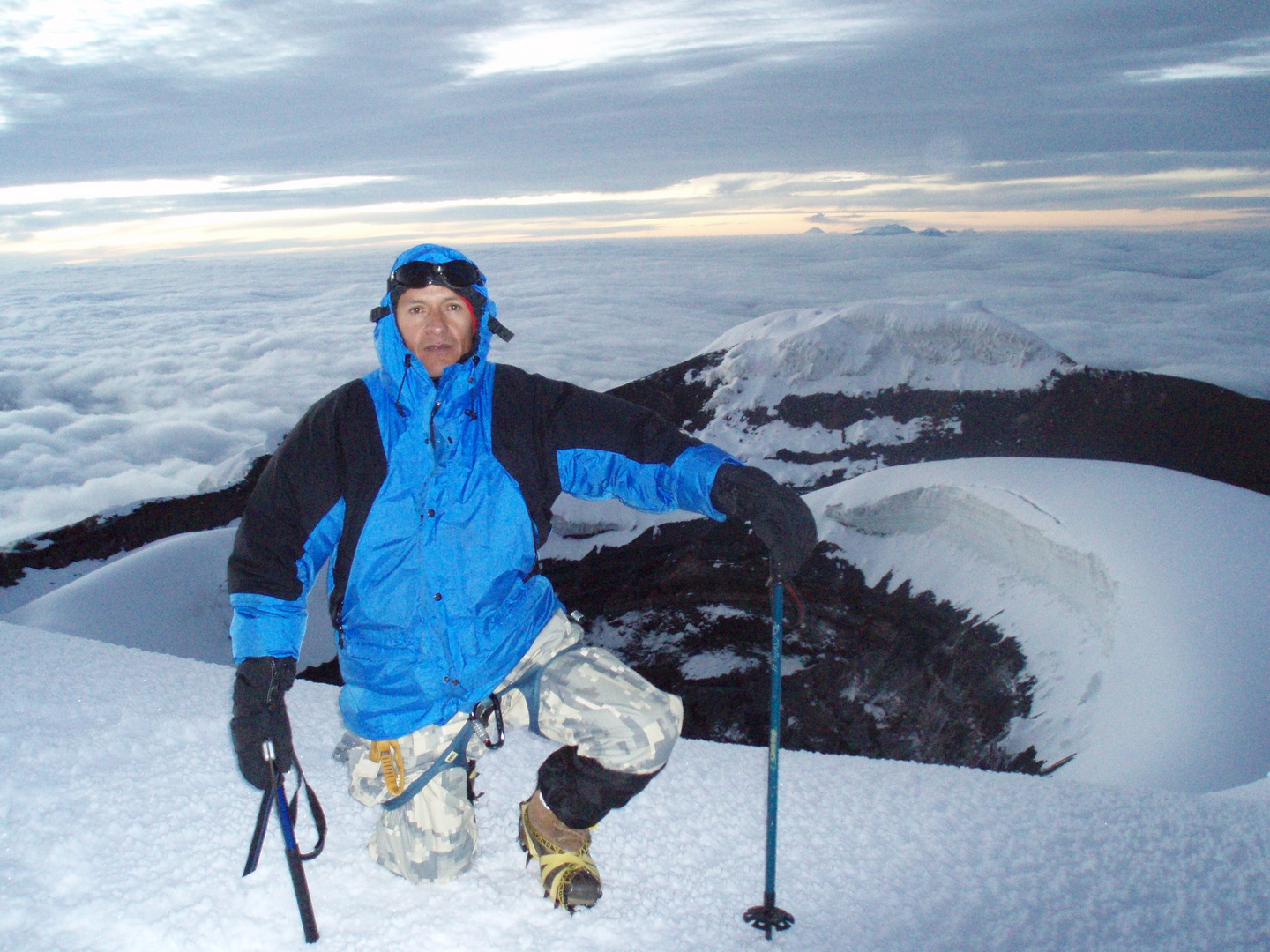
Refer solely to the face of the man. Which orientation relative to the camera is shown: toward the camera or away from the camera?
toward the camera

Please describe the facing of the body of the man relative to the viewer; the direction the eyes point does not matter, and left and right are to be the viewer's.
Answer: facing the viewer
